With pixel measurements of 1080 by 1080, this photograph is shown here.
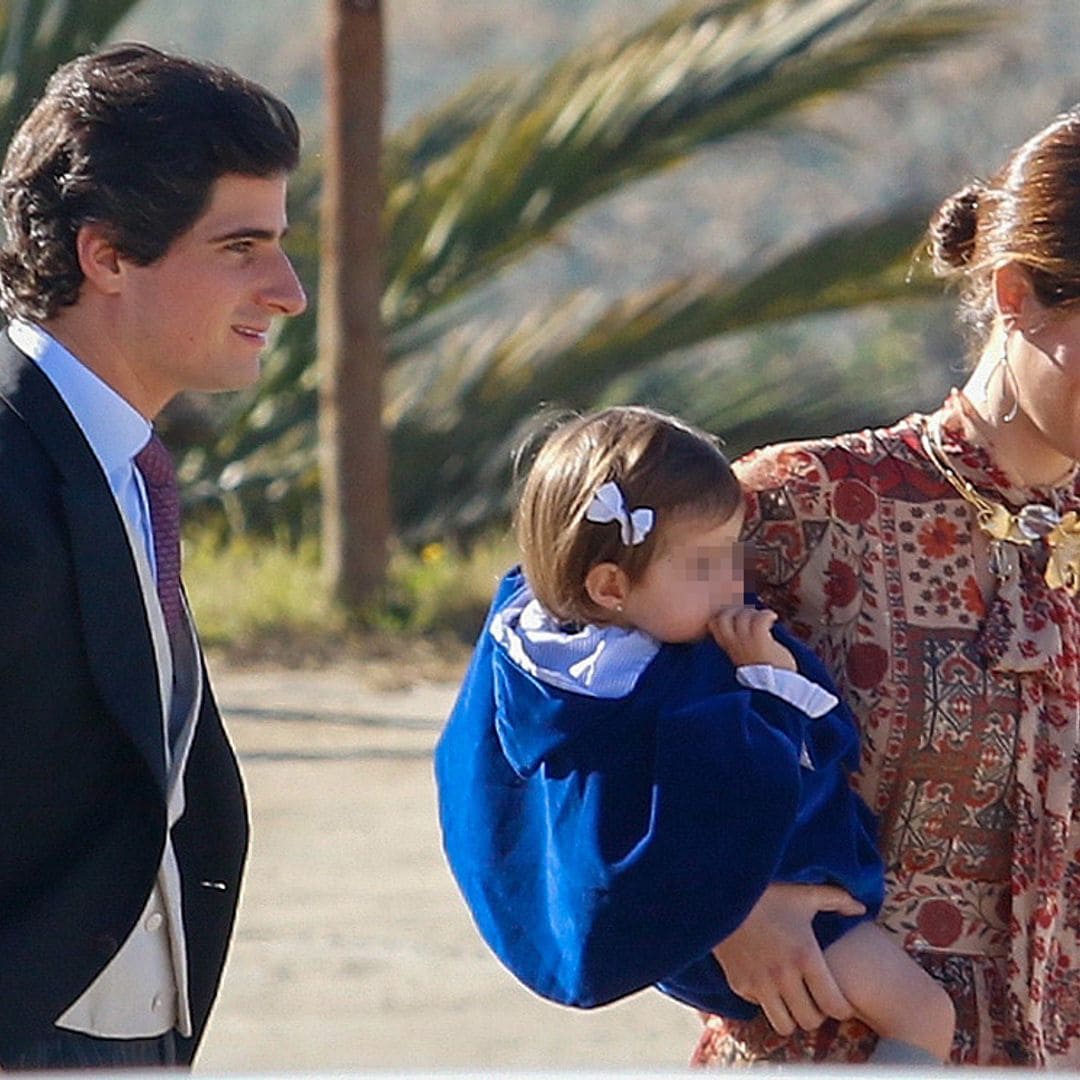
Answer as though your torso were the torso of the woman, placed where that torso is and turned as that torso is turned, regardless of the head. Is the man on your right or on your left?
on your right

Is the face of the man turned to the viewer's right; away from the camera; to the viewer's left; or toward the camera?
to the viewer's right
